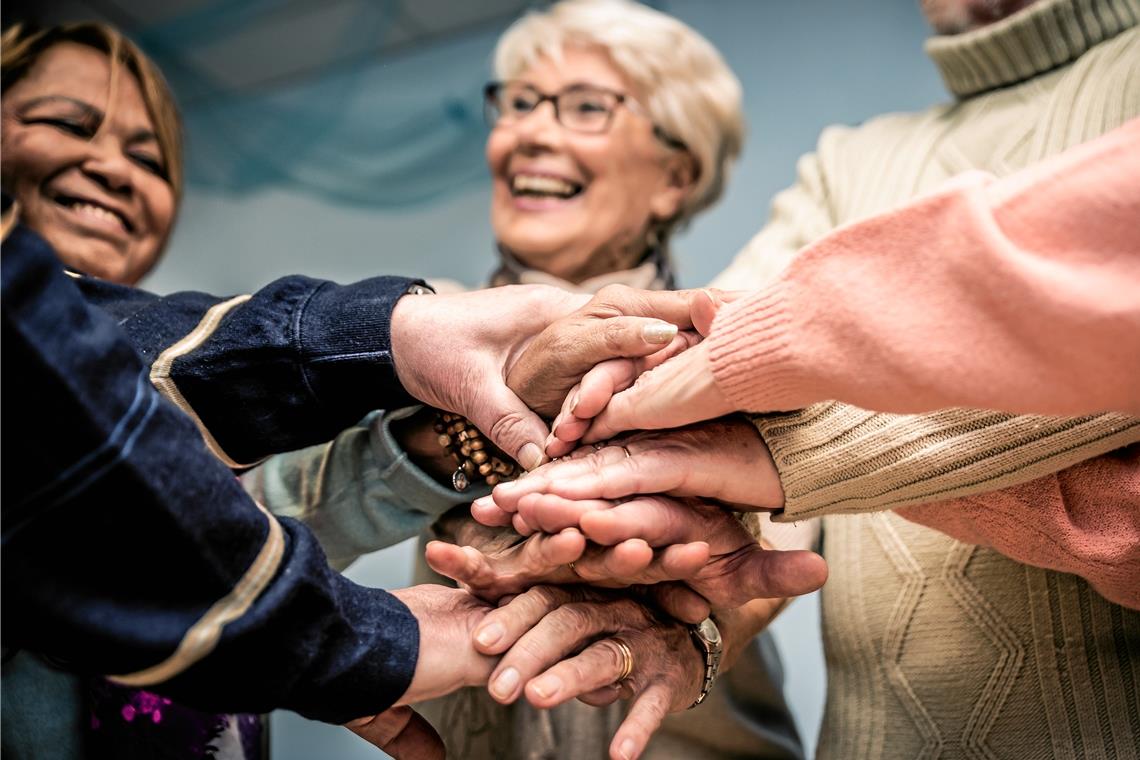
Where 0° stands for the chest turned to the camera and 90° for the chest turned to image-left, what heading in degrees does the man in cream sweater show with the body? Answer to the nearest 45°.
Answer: approximately 45°

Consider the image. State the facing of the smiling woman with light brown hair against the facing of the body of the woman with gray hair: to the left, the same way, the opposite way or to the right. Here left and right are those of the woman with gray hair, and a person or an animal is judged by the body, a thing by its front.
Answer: to the left

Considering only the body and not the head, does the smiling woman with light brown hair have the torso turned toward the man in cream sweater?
yes

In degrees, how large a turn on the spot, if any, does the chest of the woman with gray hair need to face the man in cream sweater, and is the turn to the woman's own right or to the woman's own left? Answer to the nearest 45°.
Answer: approximately 45° to the woman's own left

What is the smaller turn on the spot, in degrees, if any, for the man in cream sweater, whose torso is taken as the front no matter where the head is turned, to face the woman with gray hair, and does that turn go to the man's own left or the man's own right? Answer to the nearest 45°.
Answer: approximately 90° to the man's own right
